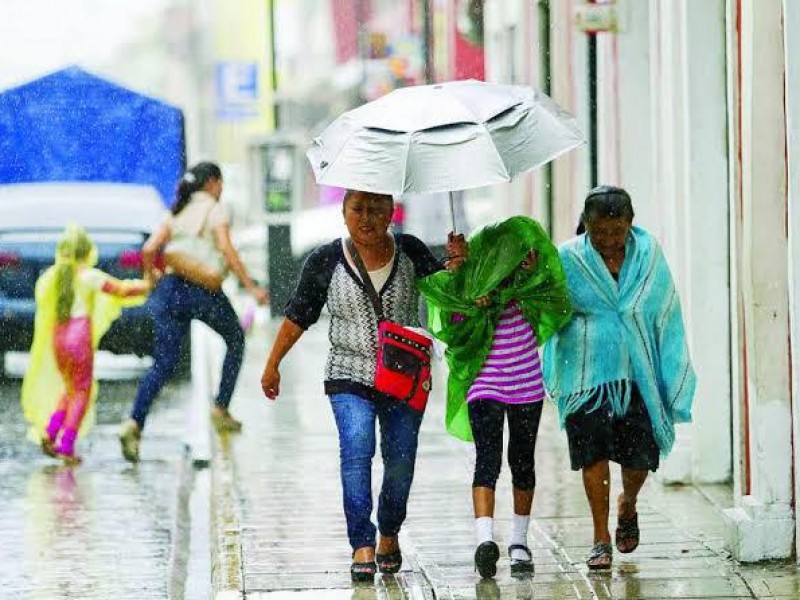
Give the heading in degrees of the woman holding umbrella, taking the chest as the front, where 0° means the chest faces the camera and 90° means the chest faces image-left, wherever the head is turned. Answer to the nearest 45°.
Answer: approximately 0°

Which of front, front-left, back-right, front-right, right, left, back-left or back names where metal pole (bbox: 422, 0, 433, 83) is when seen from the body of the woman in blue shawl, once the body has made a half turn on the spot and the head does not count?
front

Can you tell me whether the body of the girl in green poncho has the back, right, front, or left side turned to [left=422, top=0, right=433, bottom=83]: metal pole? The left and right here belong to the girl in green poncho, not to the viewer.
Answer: back

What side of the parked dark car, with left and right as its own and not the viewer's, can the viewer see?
back

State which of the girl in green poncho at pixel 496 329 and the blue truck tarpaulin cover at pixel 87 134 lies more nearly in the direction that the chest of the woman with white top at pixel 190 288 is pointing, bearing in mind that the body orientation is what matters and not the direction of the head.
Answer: the blue truck tarpaulin cover

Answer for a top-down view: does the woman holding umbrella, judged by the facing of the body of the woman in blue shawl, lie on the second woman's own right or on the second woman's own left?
on the second woman's own right

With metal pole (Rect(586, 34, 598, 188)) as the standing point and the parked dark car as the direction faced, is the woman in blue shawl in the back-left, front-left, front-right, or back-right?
back-left
